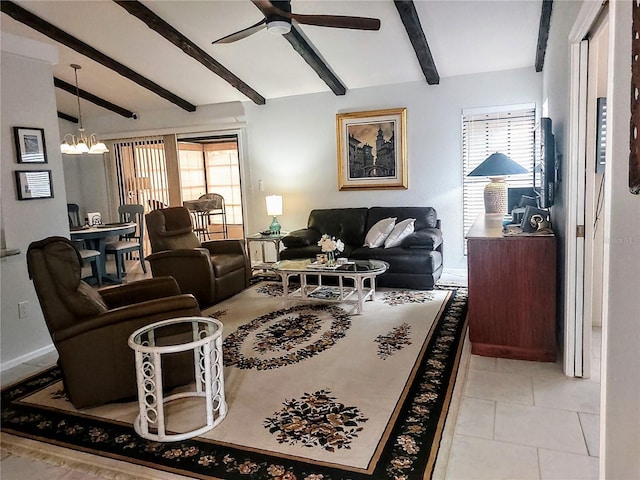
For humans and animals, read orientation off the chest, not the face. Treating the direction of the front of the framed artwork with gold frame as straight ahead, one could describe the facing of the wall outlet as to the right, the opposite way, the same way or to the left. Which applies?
to the left

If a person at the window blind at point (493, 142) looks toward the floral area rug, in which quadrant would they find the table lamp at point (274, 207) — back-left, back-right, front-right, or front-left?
front-right

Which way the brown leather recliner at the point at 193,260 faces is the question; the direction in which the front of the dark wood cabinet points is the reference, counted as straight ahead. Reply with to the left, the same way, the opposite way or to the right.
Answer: the opposite way

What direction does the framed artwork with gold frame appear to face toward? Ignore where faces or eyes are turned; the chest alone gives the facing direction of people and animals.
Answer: toward the camera

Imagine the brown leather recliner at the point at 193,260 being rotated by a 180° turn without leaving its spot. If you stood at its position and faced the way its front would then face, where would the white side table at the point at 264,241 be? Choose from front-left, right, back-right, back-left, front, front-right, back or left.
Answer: right

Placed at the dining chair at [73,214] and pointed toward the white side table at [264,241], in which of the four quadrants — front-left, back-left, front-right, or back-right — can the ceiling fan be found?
front-right

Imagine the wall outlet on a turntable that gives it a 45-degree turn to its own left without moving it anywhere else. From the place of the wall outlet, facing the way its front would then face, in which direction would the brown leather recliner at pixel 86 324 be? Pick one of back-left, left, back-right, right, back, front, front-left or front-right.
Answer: right

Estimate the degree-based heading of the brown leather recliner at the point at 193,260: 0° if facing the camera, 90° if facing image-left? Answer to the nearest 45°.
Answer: approximately 315°

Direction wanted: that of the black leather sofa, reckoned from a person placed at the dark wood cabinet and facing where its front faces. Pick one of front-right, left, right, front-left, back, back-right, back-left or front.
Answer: front-right

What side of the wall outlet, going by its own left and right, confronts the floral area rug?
front

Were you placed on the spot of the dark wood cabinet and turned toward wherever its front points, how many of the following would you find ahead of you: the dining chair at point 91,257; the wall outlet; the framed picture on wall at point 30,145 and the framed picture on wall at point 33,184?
4

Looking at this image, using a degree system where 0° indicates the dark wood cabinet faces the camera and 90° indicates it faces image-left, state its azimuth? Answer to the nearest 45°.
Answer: approximately 90°

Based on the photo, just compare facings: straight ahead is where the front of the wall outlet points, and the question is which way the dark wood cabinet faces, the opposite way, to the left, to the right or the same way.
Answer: the opposite way

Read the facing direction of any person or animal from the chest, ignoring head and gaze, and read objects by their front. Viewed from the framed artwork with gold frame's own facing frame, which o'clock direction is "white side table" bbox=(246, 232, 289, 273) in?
The white side table is roughly at 3 o'clock from the framed artwork with gold frame.
